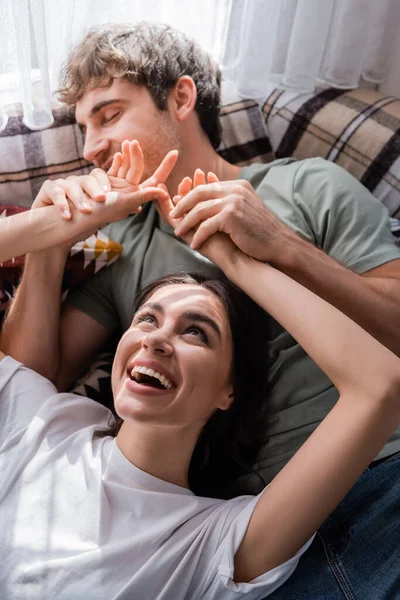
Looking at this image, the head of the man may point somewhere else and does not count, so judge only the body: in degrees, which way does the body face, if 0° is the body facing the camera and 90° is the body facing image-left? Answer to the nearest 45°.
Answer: approximately 45°

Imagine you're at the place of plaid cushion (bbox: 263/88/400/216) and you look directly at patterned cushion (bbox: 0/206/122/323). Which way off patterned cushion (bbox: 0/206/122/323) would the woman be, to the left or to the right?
left
